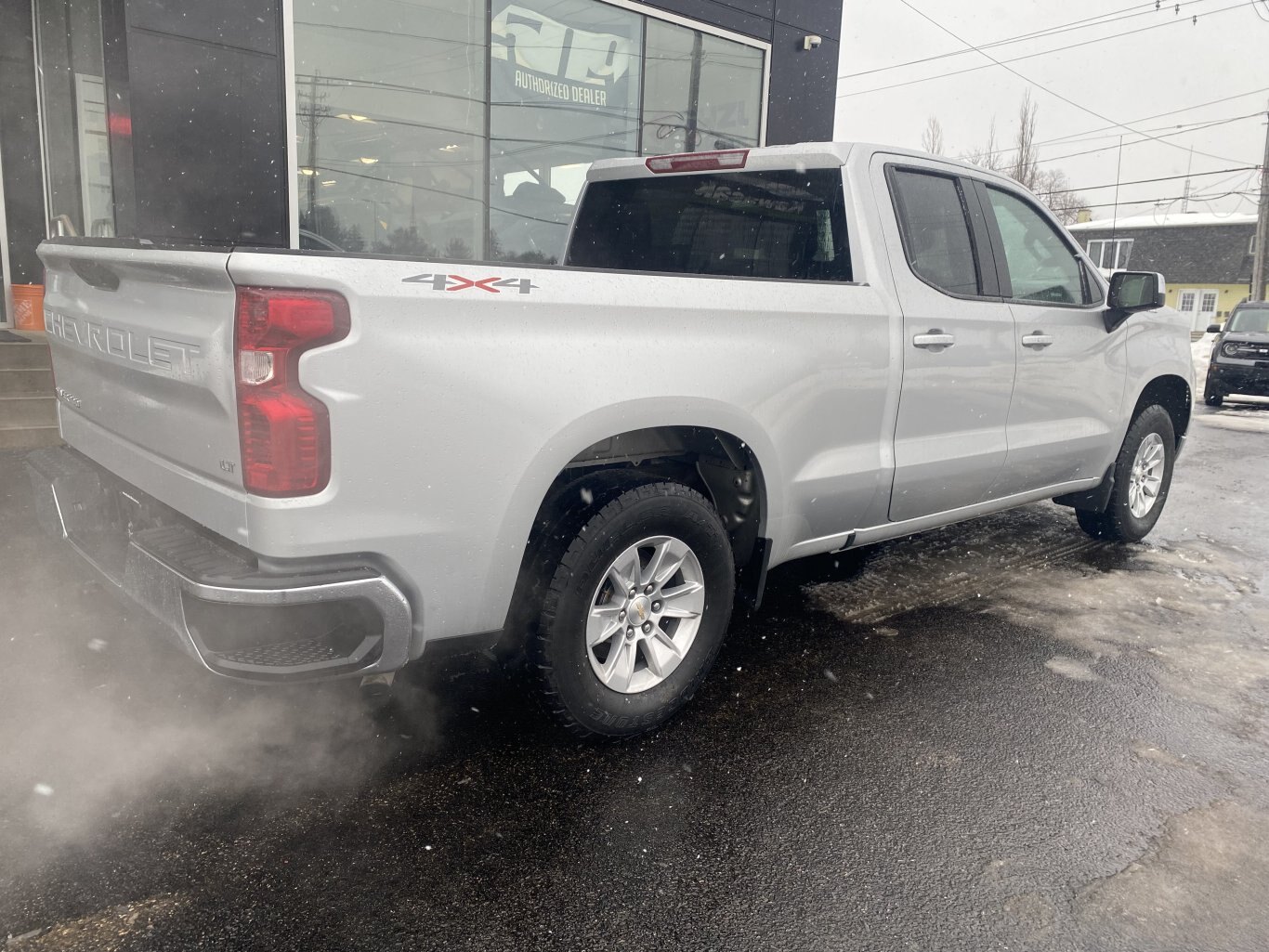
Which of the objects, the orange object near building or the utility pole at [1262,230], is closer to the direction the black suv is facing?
the orange object near building

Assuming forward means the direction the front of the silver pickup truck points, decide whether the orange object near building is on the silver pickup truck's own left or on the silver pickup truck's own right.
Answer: on the silver pickup truck's own left

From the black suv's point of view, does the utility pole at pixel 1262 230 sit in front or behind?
behind

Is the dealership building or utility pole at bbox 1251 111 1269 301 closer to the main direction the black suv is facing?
the dealership building

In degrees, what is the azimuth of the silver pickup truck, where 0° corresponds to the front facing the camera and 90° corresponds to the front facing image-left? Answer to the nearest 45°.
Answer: approximately 225°

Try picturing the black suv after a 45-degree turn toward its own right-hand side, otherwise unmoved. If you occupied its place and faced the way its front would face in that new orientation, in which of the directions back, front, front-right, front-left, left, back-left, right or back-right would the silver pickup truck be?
front-left

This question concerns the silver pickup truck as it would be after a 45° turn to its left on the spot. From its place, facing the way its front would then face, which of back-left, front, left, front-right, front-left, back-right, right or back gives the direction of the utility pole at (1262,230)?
front-right

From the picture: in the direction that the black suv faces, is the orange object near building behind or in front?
in front

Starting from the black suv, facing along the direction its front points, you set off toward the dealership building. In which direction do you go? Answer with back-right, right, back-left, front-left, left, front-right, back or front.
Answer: front-right

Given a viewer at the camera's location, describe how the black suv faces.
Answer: facing the viewer

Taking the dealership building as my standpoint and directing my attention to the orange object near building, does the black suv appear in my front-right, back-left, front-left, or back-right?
back-left
